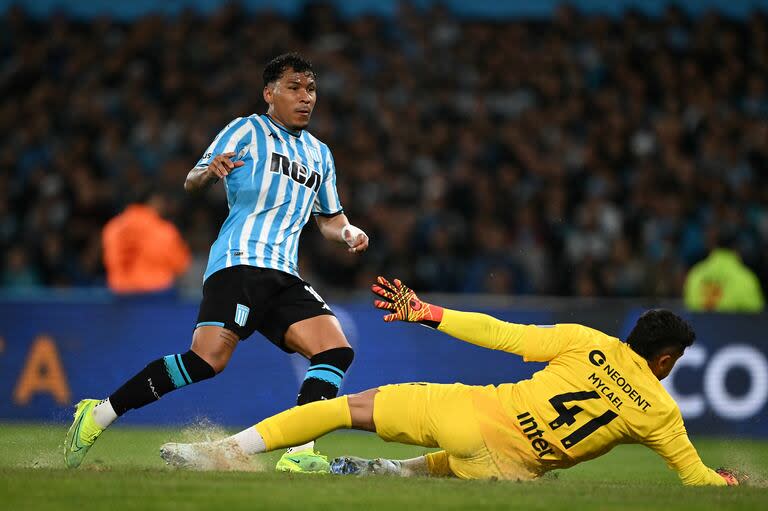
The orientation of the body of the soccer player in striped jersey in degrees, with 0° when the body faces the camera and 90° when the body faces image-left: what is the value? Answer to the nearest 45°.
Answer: approximately 315°
